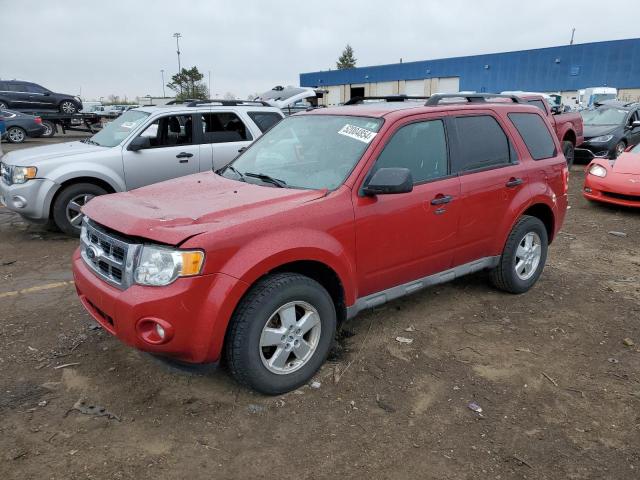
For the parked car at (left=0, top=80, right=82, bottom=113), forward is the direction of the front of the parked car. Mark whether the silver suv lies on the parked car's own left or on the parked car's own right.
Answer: on the parked car's own right

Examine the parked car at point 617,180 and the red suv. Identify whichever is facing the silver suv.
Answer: the parked car

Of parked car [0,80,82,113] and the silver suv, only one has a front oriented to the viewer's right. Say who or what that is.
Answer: the parked car

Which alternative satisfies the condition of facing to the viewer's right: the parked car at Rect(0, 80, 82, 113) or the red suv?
the parked car

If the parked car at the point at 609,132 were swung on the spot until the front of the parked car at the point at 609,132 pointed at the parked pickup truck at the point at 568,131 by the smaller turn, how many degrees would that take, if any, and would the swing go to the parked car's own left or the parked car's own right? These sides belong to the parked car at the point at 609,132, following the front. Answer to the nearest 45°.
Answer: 0° — it already faces it

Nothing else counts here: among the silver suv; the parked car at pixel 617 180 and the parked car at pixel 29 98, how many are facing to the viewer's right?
1

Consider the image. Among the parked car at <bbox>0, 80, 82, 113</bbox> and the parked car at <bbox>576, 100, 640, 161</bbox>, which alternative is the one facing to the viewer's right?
the parked car at <bbox>0, 80, 82, 113</bbox>

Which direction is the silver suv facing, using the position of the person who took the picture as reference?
facing the viewer and to the left of the viewer

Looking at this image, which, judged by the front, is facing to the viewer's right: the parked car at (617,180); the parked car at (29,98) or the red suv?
the parked car at (29,98)

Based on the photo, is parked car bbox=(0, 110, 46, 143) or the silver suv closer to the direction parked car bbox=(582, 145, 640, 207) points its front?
the silver suv

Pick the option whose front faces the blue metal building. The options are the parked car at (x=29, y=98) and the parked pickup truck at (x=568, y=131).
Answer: the parked car at (x=29, y=98)

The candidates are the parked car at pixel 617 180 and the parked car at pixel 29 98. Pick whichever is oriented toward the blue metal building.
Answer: the parked car at pixel 29 98

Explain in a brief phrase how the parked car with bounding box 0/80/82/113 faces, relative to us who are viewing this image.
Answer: facing to the right of the viewer

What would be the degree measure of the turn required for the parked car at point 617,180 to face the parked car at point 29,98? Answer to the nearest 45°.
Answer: approximately 45° to its right

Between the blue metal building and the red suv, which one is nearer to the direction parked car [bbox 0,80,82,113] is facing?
the blue metal building

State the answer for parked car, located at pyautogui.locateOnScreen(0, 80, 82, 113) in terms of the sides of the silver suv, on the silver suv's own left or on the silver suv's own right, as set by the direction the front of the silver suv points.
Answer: on the silver suv's own right
